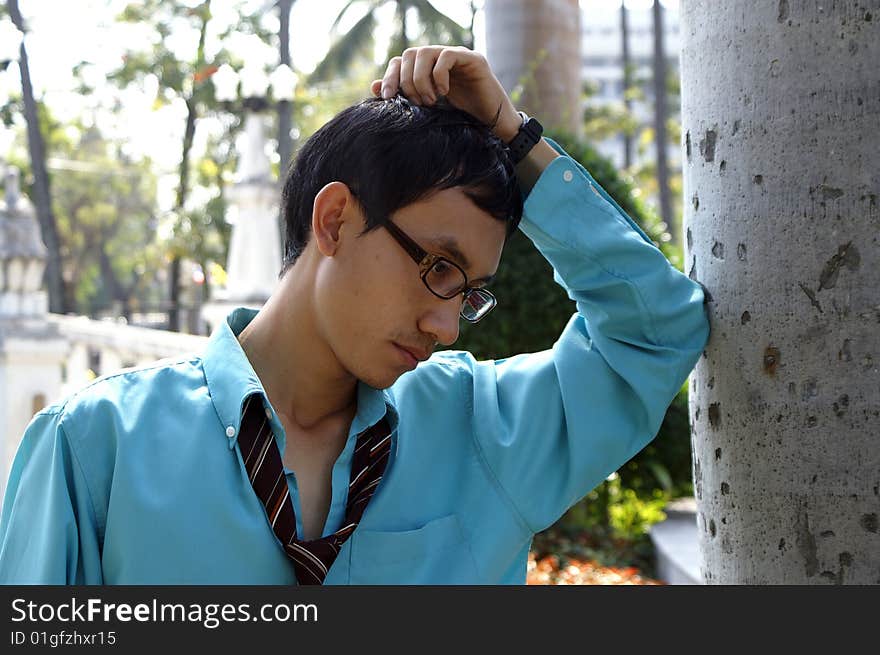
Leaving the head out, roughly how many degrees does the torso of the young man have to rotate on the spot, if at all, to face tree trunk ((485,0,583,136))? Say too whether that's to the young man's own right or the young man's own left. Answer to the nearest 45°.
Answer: approximately 135° to the young man's own left

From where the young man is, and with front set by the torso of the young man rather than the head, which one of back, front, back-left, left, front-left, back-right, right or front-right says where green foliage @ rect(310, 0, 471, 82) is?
back-left

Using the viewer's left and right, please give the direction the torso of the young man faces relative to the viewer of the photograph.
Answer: facing the viewer and to the right of the viewer

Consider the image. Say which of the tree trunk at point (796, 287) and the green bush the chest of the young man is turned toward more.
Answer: the tree trunk

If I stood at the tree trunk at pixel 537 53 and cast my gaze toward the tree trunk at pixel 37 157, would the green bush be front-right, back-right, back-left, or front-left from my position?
back-left
